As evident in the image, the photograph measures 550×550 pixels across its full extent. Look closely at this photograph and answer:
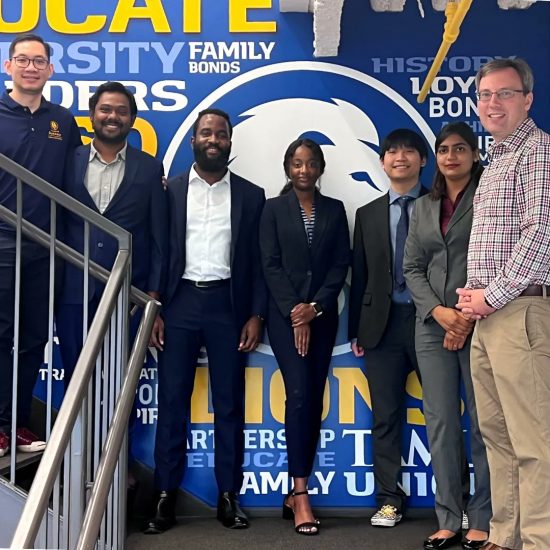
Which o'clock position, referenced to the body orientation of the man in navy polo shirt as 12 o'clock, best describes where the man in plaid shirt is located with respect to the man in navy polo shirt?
The man in plaid shirt is roughly at 10 o'clock from the man in navy polo shirt.

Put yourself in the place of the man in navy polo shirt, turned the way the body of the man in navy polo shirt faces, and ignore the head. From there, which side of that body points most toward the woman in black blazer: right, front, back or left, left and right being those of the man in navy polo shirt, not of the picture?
left

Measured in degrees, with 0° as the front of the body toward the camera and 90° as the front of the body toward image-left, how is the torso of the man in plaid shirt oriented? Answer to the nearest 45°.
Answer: approximately 45°

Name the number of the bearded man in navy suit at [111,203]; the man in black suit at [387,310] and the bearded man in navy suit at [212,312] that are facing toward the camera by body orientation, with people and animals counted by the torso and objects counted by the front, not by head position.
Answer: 3

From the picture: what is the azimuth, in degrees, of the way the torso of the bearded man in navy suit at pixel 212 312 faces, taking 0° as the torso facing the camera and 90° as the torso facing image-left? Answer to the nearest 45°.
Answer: approximately 0°
